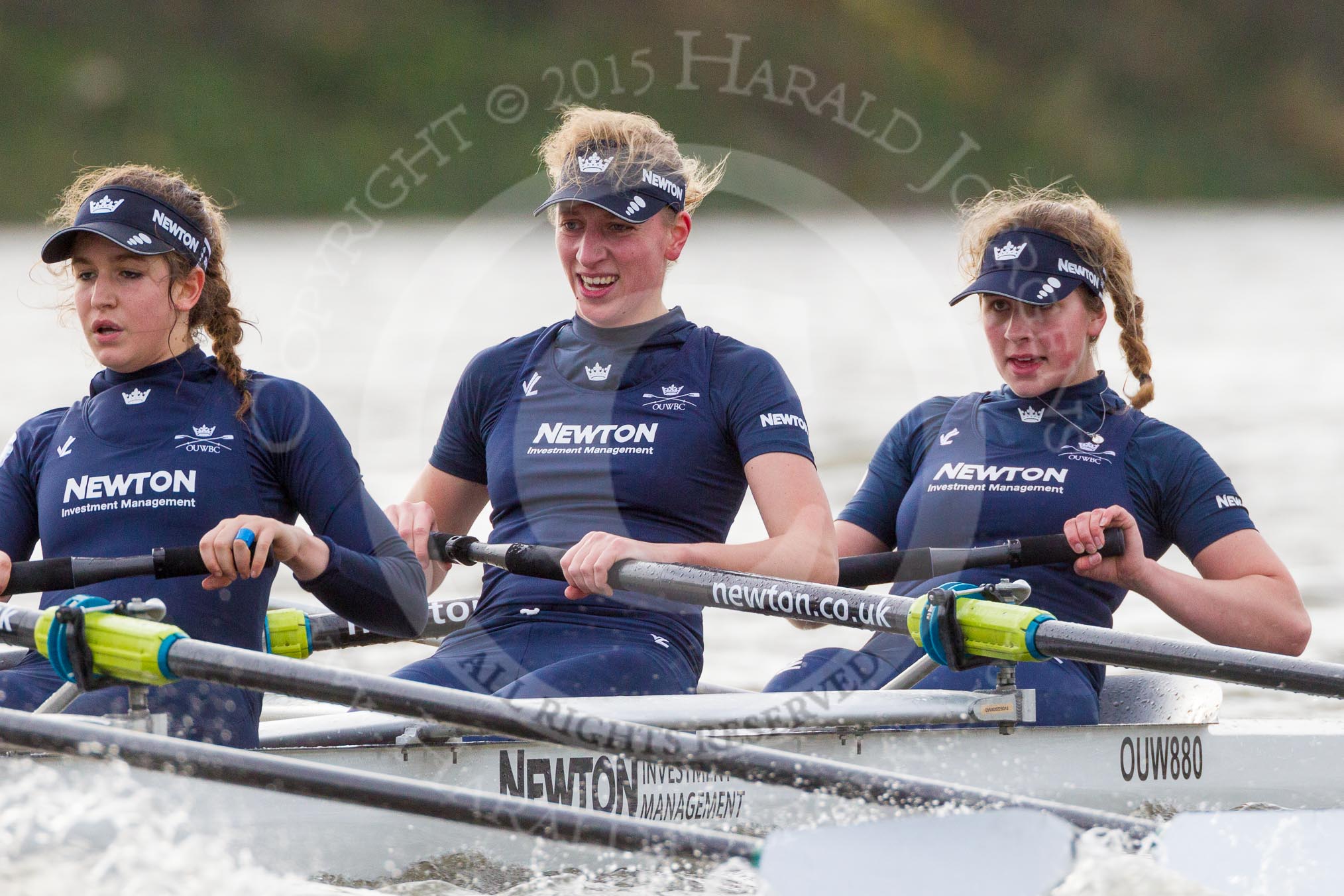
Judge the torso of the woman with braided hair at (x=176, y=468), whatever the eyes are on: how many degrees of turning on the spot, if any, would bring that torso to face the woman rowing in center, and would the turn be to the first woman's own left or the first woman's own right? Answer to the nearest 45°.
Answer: approximately 135° to the first woman's own left

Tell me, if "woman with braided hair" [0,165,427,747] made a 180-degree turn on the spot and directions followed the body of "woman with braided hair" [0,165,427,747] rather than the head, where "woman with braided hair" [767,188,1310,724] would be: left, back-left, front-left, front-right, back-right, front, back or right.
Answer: front-right

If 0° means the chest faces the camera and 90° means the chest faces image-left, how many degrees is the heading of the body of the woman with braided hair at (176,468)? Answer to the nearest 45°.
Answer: approximately 45°

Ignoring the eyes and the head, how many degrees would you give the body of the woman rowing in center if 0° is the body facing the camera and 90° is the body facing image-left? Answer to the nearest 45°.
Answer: approximately 45°
